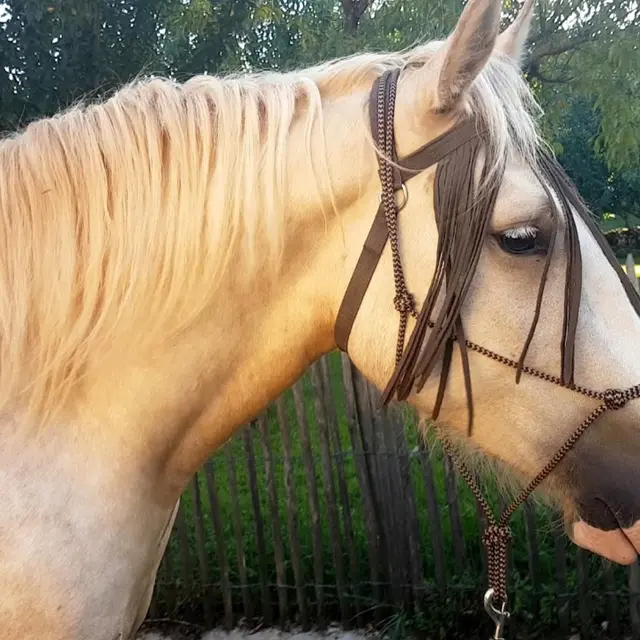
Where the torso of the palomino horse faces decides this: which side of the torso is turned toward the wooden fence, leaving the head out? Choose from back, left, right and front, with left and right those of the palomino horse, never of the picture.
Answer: left

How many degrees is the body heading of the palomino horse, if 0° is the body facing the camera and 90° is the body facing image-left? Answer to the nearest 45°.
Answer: approximately 270°
